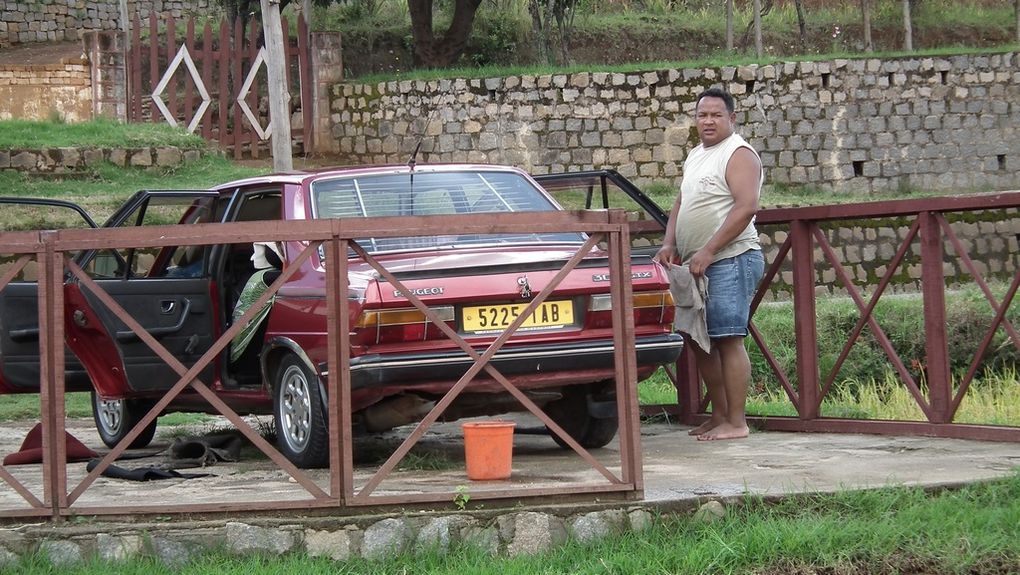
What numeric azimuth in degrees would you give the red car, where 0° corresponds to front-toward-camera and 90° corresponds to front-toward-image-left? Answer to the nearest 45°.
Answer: approximately 135°

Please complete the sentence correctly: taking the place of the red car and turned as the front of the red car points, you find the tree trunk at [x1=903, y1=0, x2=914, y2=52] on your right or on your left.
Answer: on your right

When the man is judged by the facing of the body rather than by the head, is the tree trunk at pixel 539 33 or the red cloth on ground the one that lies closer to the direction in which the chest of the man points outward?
the red cloth on ground

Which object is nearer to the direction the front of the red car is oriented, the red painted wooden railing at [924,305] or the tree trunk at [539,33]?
the tree trunk

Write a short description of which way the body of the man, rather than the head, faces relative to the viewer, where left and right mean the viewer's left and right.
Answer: facing the viewer and to the left of the viewer

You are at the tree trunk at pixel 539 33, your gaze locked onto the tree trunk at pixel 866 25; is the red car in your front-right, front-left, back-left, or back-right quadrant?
back-right

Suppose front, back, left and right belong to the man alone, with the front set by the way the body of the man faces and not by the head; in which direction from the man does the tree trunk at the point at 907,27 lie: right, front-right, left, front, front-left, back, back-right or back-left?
back-right

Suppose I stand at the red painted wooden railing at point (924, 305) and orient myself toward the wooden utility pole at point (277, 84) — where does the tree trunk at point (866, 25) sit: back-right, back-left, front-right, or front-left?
front-right

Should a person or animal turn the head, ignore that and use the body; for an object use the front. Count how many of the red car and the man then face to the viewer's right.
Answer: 0

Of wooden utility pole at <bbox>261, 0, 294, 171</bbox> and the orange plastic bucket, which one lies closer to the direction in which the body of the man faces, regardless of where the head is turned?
the orange plastic bucket

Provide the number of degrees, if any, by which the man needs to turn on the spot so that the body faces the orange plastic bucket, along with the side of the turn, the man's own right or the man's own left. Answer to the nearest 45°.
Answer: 0° — they already face it

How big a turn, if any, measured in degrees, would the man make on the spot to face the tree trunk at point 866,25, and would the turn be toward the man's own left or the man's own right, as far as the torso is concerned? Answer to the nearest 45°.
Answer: approximately 135° to the man's own right

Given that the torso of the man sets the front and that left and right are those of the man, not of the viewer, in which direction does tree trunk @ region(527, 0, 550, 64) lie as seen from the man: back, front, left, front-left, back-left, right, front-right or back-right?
back-right

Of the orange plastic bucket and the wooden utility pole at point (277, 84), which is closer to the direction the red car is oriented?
the wooden utility pole
